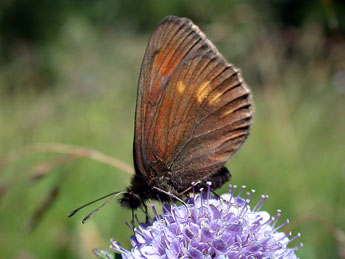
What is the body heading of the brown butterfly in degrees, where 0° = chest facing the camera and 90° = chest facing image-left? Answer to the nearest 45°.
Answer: approximately 90°
